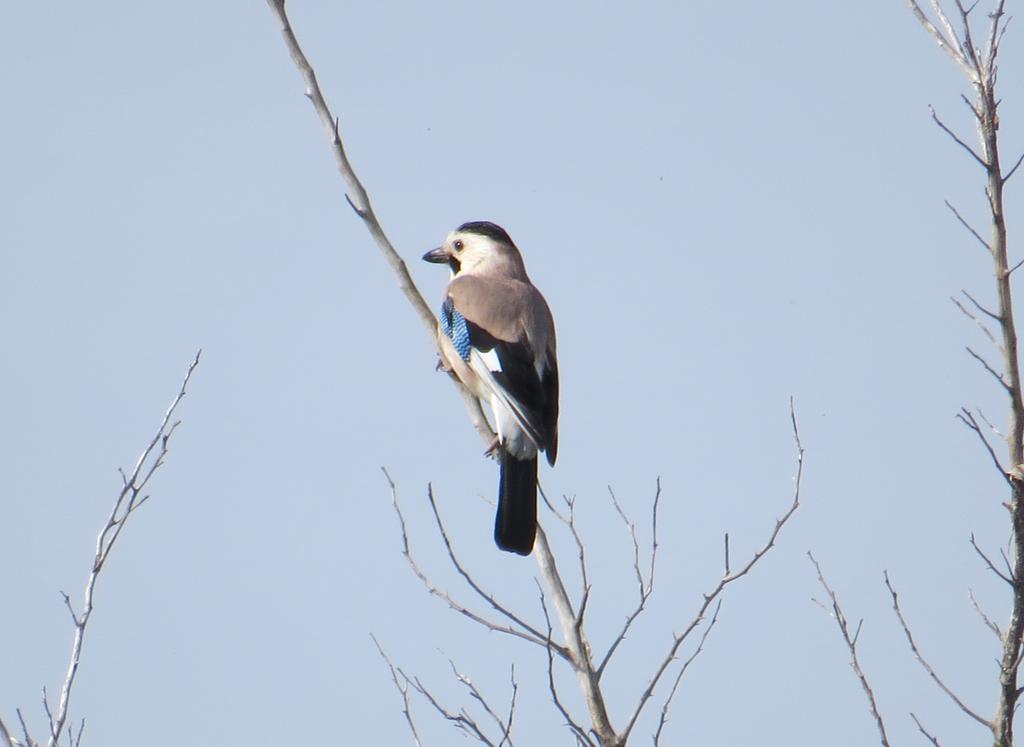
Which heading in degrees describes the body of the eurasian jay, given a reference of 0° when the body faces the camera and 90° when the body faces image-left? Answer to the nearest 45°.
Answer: approximately 135°
